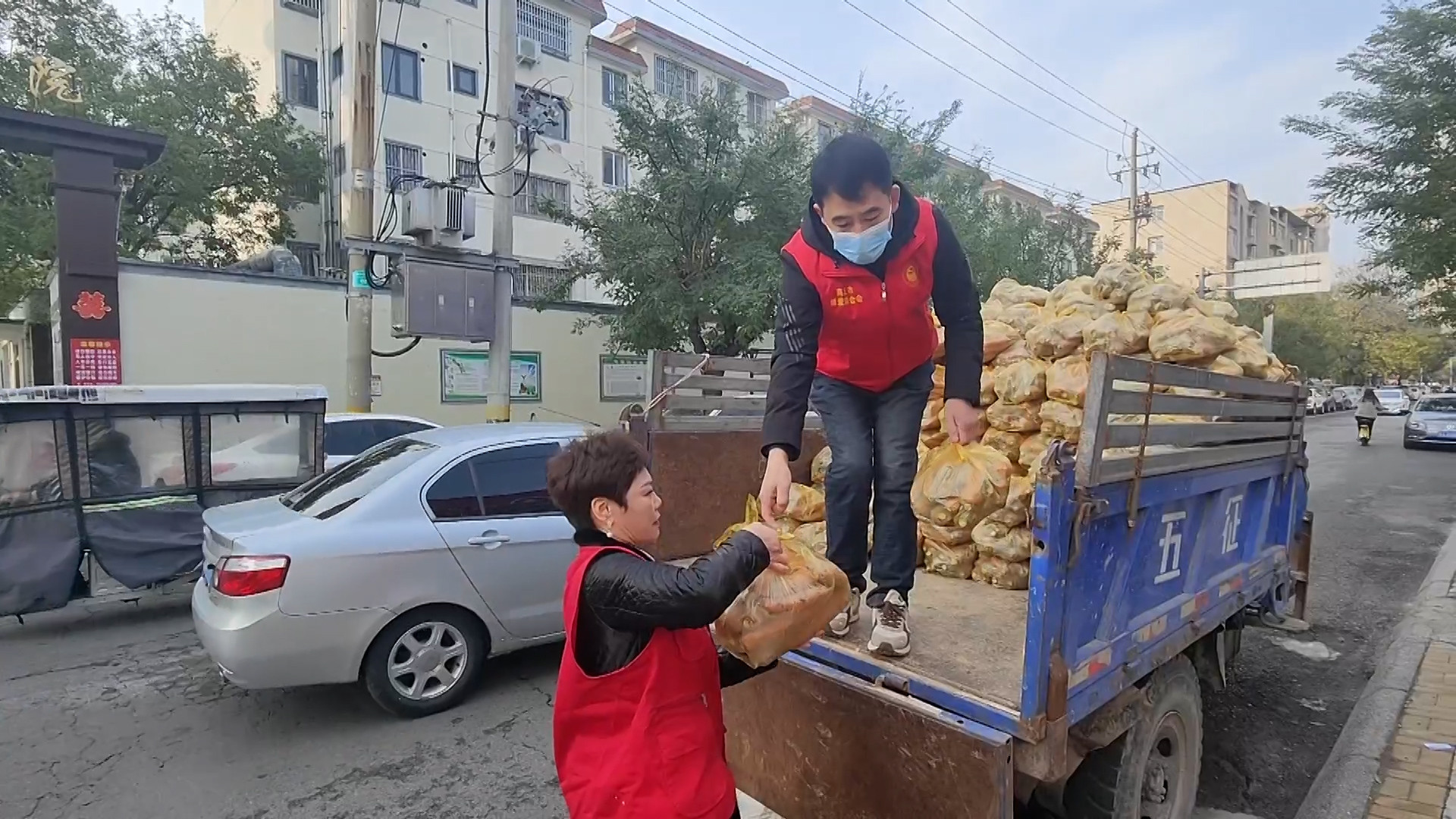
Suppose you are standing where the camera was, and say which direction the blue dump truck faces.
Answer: facing away from the viewer and to the right of the viewer

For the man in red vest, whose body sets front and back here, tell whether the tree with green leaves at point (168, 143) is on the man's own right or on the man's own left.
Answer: on the man's own right

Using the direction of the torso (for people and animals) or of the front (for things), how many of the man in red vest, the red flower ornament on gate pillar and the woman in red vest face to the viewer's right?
1

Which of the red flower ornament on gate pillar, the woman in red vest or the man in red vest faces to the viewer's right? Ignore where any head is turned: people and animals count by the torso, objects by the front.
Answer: the woman in red vest

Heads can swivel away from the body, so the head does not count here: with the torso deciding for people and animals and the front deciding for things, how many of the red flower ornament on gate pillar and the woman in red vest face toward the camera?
1

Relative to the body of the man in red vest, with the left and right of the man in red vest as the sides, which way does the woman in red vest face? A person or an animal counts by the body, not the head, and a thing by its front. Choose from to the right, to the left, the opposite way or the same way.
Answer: to the left

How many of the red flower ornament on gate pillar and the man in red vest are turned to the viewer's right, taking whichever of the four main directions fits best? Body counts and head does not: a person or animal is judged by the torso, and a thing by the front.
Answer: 0

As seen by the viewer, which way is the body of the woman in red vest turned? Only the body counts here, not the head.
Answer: to the viewer's right

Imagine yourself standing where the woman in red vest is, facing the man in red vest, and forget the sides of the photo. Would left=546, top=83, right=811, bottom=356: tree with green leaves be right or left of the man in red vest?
left

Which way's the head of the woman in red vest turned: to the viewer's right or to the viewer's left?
to the viewer's right

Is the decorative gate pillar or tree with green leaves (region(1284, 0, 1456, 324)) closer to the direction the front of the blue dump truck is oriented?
the tree with green leaves

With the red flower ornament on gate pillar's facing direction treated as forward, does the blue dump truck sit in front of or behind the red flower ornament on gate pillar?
in front
